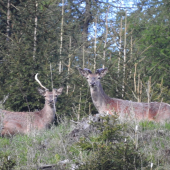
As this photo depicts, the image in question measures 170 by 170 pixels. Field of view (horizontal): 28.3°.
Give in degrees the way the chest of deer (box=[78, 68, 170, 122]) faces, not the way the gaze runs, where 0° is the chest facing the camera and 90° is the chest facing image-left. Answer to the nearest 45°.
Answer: approximately 90°

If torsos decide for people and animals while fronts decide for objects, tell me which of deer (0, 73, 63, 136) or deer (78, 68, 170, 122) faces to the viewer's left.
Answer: deer (78, 68, 170, 122)

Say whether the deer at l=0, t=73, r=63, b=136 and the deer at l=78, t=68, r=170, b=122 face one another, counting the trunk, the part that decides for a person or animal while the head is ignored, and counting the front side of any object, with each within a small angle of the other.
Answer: yes

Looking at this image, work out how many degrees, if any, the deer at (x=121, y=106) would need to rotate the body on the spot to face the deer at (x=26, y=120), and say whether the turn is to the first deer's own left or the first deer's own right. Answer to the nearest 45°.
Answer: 0° — it already faces it

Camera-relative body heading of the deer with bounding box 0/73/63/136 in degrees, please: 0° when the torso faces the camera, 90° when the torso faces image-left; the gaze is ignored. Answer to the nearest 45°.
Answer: approximately 270°

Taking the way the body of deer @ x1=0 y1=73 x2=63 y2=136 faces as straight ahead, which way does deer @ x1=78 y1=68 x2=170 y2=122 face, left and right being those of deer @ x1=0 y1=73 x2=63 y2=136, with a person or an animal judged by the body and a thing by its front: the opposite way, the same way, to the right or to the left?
the opposite way

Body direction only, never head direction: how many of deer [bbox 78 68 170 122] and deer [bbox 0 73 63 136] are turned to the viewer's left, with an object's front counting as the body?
1

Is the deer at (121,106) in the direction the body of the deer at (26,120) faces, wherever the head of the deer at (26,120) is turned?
yes
